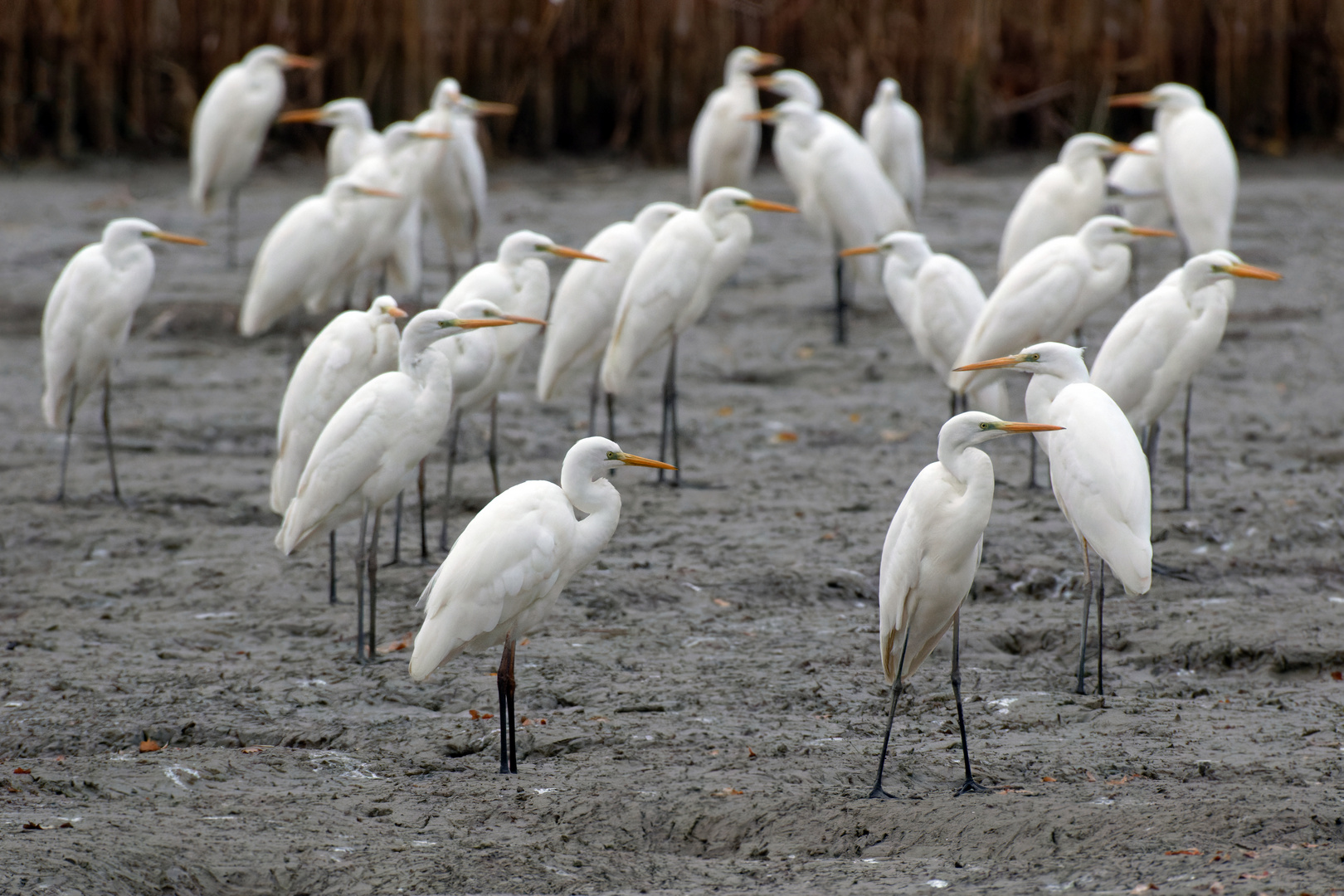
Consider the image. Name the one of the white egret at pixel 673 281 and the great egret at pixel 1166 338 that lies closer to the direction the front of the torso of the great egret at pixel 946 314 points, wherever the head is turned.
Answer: the white egret

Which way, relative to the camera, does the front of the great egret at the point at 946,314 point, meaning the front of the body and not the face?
to the viewer's left

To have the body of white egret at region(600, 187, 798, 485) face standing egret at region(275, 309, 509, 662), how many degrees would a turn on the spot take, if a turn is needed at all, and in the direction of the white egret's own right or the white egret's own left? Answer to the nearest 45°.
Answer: approximately 90° to the white egret's own right

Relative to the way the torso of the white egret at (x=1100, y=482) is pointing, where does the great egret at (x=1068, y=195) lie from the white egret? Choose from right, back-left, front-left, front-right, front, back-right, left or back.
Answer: right

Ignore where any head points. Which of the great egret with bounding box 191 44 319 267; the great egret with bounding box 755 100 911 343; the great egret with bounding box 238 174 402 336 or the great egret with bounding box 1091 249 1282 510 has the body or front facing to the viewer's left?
the great egret with bounding box 755 100 911 343

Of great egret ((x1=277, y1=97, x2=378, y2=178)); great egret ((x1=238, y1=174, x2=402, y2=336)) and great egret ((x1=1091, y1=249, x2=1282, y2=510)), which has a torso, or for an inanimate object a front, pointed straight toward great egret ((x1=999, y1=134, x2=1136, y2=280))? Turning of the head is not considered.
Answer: great egret ((x1=238, y1=174, x2=402, y2=336))

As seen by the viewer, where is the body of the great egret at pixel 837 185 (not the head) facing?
to the viewer's left

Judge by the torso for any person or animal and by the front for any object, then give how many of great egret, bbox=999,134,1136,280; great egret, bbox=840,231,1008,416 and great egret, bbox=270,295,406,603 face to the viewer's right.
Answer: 2

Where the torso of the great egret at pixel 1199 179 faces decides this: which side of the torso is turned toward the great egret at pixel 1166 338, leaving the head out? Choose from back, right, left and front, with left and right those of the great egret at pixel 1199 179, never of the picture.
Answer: left

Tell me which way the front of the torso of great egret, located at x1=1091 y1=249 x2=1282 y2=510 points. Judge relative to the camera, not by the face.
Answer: to the viewer's right

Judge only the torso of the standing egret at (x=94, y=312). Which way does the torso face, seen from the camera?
to the viewer's right

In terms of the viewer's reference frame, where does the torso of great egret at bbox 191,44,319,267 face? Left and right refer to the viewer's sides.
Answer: facing to the right of the viewer
